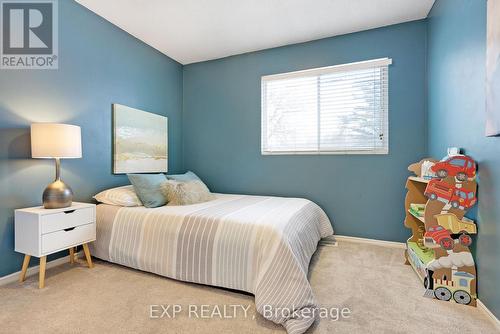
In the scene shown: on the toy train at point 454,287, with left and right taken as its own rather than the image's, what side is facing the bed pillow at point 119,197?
front

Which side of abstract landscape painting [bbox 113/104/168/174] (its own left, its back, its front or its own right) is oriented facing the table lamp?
right

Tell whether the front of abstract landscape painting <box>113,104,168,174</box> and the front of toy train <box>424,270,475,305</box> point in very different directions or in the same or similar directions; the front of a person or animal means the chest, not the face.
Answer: very different directions

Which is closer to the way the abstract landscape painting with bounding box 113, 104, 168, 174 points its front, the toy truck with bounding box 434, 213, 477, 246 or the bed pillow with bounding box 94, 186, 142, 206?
the toy truck

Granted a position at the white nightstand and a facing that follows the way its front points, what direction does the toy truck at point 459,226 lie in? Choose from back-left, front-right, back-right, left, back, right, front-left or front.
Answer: front

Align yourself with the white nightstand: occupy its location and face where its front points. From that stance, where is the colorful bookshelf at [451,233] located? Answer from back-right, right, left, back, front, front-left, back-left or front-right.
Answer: front

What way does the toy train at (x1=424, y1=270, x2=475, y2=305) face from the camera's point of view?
to the viewer's left

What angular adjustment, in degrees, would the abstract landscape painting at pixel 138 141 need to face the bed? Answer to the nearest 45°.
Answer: approximately 45° to its right

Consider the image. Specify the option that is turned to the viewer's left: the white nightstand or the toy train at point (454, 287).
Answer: the toy train

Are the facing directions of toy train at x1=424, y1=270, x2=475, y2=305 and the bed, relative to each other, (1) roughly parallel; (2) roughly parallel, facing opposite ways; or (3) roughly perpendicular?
roughly parallel, facing opposite ways

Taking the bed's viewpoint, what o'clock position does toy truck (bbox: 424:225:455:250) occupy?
The toy truck is roughly at 11 o'clock from the bed.

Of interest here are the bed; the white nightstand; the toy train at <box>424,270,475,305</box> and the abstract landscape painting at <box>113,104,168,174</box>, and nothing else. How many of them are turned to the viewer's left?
1

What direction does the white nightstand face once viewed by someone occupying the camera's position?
facing the viewer and to the right of the viewer

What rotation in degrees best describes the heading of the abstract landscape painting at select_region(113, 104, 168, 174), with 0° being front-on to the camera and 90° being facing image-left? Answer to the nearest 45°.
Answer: approximately 315°

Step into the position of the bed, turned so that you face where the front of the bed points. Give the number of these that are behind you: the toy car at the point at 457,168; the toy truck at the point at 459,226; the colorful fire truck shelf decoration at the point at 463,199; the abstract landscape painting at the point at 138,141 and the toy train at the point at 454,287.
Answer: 1

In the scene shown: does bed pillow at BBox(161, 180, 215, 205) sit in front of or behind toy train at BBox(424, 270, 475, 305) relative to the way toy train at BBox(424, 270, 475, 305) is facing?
in front
